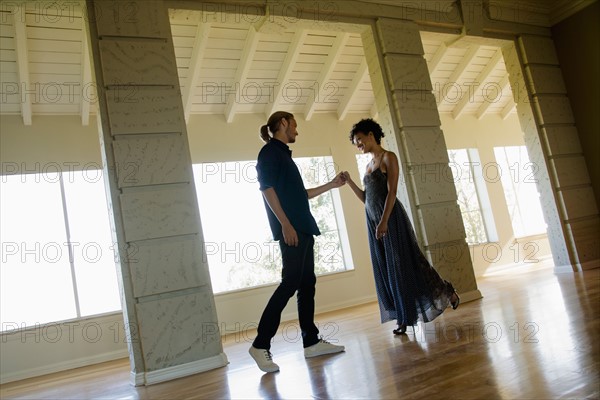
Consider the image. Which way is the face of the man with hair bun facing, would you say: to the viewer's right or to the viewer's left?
to the viewer's right

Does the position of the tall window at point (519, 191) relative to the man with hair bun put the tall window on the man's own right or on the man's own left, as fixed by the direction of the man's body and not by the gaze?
on the man's own left

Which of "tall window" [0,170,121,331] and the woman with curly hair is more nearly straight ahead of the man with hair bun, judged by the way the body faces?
the woman with curly hair

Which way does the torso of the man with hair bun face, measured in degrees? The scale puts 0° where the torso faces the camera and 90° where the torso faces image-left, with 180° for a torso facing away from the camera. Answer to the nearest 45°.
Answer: approximately 270°

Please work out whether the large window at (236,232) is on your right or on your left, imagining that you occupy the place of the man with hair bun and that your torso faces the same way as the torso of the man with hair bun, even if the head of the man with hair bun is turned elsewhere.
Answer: on your left

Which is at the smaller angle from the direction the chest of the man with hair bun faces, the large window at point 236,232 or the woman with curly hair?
the woman with curly hair

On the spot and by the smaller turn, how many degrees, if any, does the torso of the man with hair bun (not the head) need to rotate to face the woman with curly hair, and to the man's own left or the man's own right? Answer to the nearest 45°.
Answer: approximately 45° to the man's own left

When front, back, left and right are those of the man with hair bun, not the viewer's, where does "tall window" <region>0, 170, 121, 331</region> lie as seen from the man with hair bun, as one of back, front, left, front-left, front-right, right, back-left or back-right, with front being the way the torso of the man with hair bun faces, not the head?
back-left

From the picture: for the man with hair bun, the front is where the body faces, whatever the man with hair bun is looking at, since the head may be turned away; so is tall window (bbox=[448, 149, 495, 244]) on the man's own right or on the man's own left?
on the man's own left

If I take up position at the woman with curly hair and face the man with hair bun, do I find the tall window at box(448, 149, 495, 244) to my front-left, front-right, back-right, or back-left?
back-right
